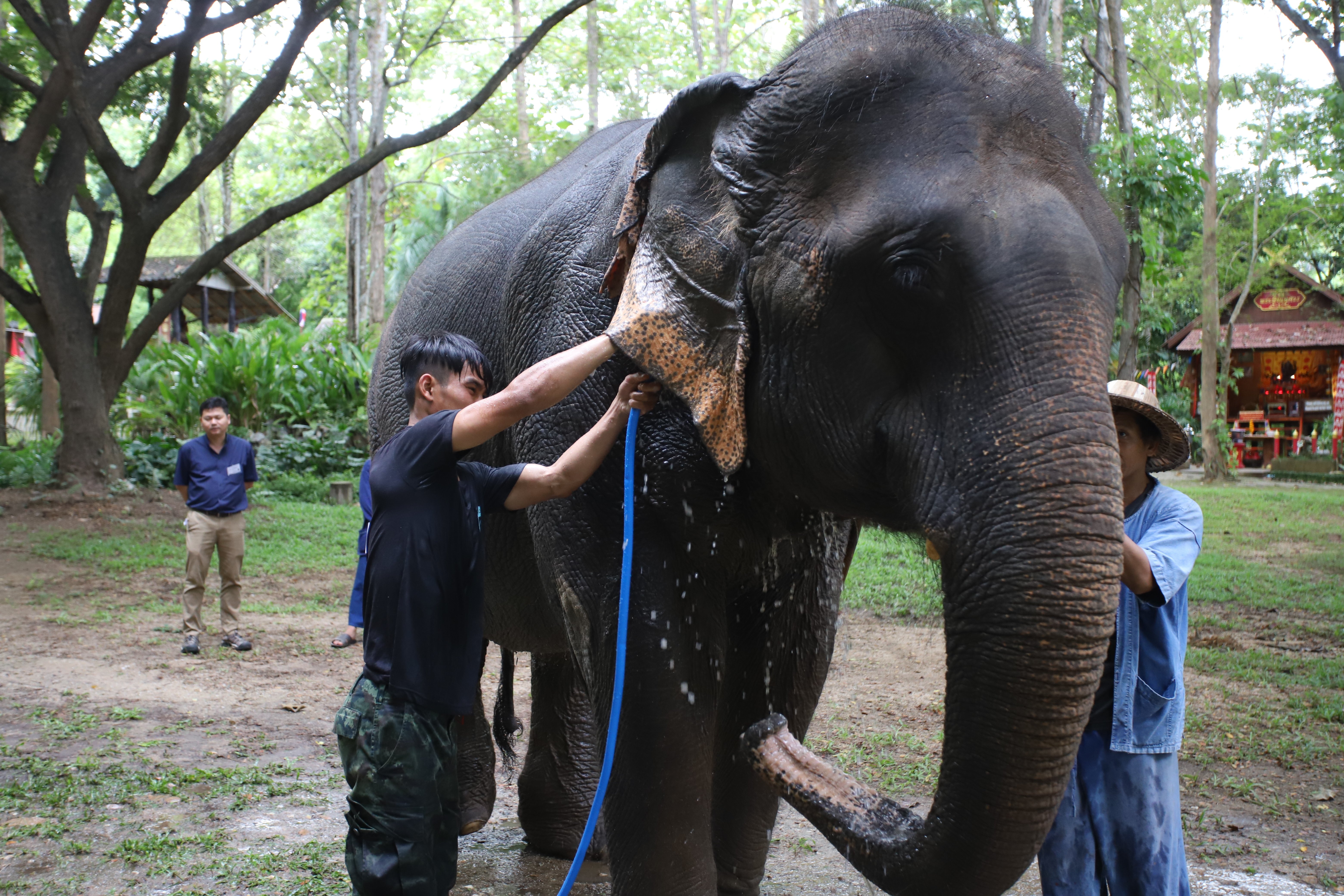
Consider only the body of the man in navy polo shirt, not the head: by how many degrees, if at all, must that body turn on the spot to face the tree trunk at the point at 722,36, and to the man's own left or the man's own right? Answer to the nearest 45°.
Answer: approximately 135° to the man's own left

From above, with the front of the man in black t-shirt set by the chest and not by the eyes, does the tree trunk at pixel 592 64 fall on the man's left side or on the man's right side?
on the man's left side

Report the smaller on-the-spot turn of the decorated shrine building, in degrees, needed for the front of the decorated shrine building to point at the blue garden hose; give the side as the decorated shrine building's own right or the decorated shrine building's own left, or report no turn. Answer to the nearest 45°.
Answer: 0° — it already faces it

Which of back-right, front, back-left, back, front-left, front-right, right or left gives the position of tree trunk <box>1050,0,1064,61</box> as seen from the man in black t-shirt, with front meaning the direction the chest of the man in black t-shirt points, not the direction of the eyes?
front-left

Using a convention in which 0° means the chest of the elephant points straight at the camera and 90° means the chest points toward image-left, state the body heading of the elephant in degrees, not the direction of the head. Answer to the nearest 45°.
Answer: approximately 315°

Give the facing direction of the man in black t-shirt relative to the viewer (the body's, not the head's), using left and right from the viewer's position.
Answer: facing to the right of the viewer

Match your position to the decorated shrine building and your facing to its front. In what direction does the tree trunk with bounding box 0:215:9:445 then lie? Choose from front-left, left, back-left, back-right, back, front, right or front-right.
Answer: front-right

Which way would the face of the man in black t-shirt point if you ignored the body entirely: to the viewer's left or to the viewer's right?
to the viewer's right

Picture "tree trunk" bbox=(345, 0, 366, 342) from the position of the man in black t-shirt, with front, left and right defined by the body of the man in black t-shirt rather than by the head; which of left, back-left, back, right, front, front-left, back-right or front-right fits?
left

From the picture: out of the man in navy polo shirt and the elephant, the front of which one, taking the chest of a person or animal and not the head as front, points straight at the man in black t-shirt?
the man in navy polo shirt

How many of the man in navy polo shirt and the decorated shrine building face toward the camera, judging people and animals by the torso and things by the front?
2

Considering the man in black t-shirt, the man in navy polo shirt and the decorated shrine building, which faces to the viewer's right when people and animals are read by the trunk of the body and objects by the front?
the man in black t-shirt
